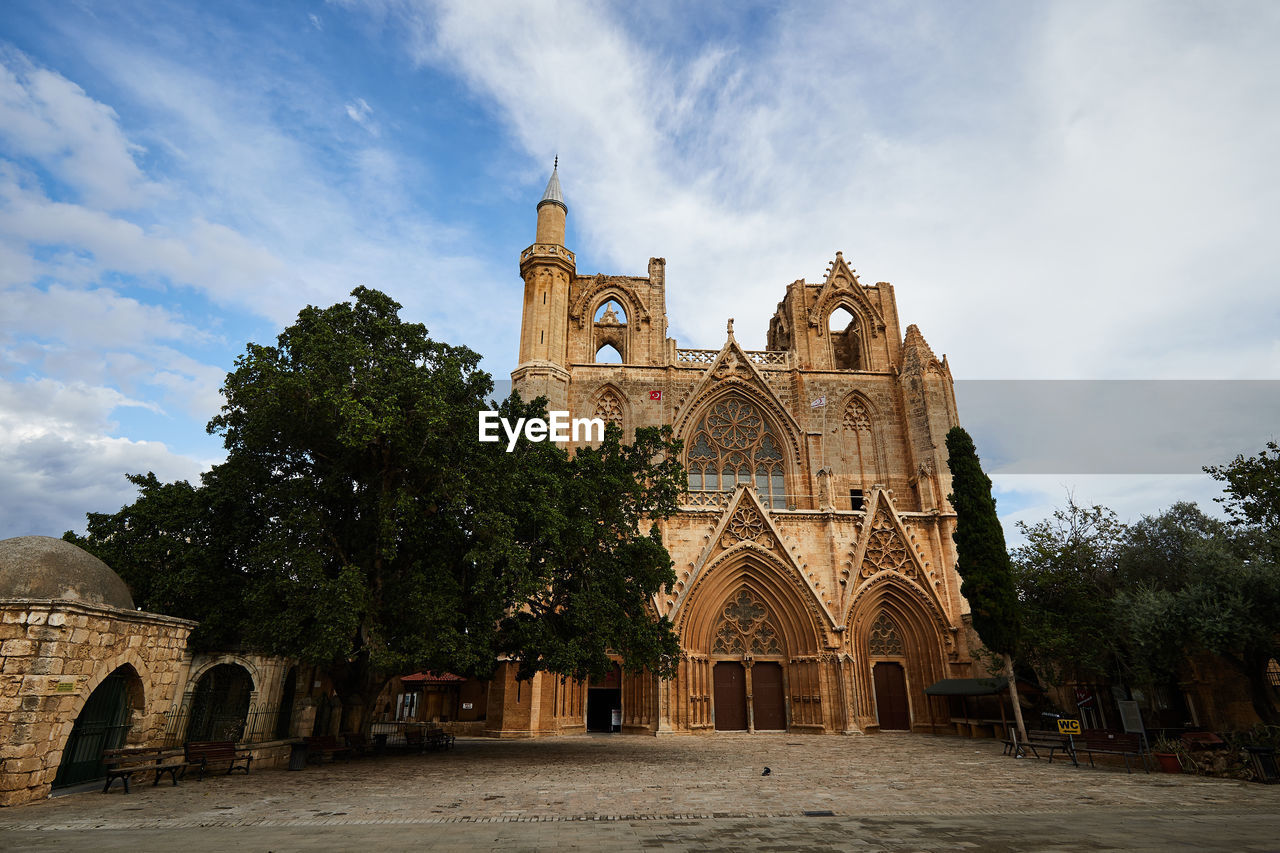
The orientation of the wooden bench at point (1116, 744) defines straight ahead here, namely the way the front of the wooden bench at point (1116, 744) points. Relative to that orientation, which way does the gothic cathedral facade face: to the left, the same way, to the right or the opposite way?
to the left

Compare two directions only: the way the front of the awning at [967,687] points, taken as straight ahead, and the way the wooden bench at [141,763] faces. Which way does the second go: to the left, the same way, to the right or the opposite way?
to the left

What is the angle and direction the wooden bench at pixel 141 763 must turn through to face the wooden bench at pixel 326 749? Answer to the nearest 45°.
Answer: approximately 90° to its left

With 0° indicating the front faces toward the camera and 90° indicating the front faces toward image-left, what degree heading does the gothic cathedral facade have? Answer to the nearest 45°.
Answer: approximately 0°

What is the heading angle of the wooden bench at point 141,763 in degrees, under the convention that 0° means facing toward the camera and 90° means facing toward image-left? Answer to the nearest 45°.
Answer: approximately 315°

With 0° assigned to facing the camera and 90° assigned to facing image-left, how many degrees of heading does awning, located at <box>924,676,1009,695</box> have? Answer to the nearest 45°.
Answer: approximately 0°

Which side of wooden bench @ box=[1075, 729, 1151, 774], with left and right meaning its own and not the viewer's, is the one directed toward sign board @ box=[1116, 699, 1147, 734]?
back

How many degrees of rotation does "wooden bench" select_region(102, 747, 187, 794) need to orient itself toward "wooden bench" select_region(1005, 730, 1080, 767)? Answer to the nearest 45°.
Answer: approximately 45° to its left

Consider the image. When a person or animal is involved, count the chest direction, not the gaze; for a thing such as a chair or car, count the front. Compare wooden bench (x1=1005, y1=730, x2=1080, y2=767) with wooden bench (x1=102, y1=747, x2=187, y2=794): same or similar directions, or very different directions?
very different directions

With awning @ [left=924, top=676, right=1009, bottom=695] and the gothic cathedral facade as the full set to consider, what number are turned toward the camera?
2

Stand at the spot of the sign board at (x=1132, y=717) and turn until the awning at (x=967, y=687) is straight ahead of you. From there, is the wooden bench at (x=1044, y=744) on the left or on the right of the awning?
left

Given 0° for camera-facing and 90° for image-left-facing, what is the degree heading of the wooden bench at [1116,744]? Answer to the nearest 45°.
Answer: approximately 45°
